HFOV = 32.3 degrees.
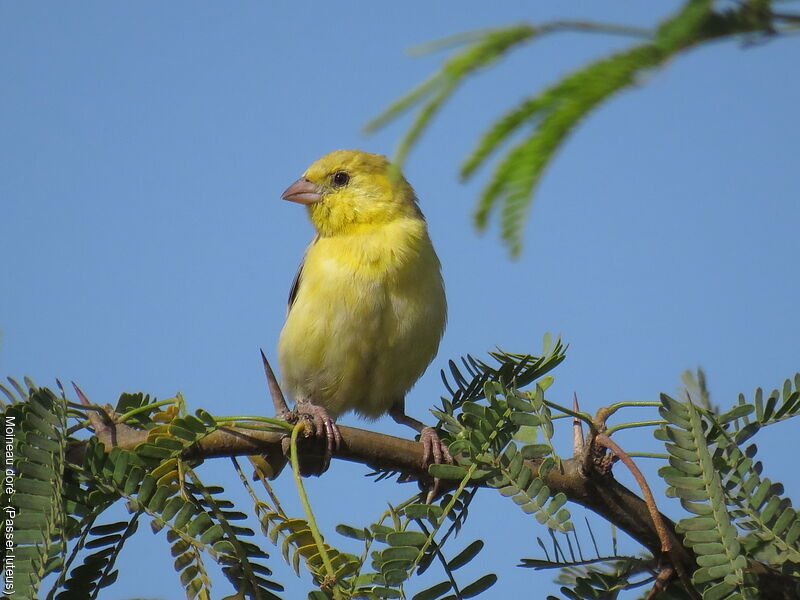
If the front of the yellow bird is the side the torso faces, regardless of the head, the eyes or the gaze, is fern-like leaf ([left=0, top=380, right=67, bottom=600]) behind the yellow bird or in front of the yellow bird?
in front

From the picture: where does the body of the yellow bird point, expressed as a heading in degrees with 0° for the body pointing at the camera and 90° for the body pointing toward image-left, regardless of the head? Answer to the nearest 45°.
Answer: approximately 0°
